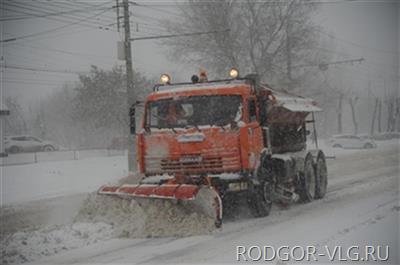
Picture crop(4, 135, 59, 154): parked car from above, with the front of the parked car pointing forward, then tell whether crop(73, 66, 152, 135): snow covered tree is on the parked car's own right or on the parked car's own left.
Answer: on the parked car's own right

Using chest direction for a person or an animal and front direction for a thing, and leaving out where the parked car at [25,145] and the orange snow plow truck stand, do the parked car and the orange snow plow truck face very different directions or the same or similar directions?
very different directions
